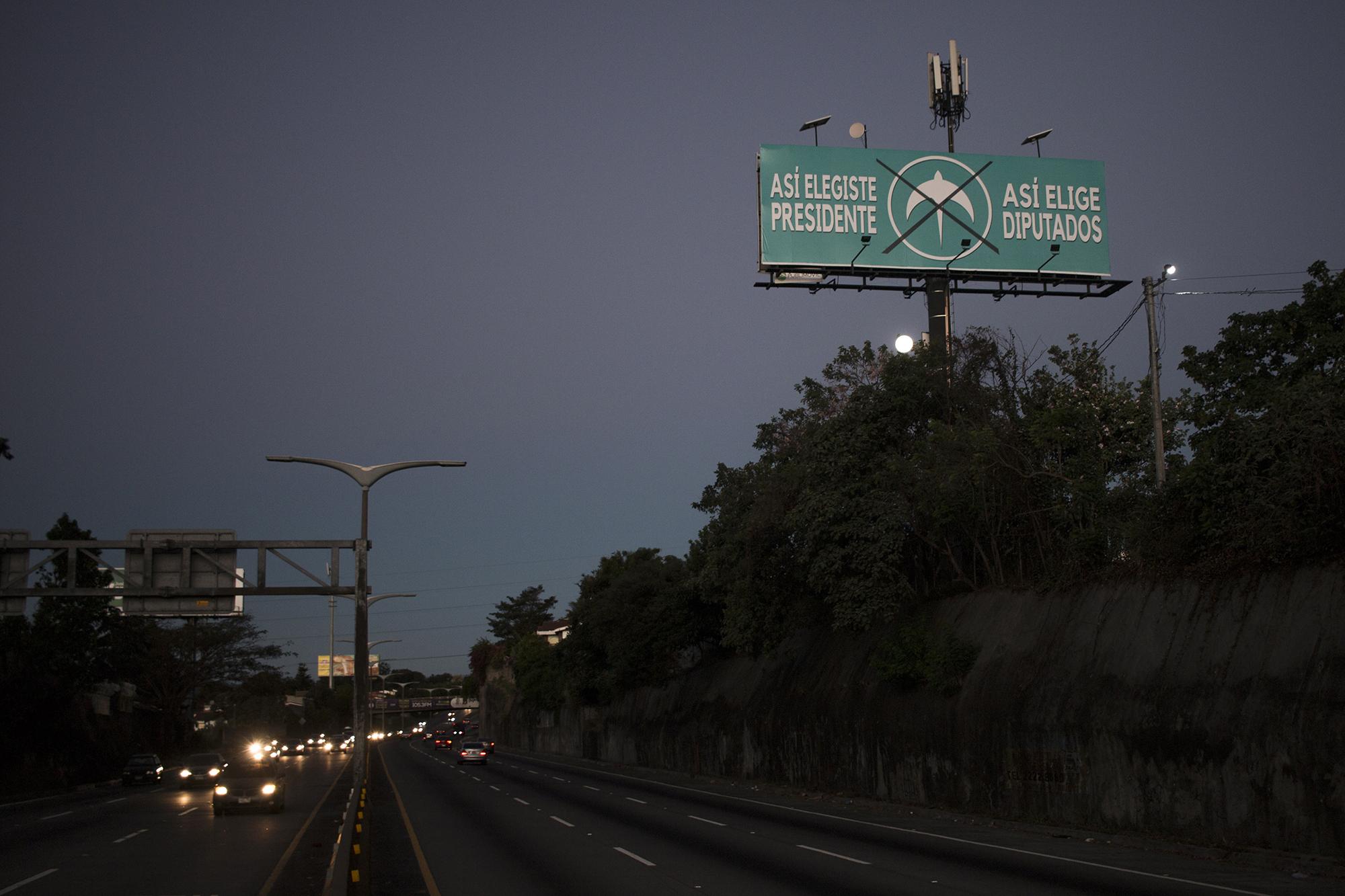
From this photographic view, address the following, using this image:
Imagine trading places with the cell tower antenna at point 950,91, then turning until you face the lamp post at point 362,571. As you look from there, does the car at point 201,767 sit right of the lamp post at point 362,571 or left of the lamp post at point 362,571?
right

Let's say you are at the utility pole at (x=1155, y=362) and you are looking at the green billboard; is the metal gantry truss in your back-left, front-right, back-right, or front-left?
front-left

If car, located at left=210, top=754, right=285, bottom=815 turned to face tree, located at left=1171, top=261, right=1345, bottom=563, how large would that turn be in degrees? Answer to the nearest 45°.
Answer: approximately 45° to its left

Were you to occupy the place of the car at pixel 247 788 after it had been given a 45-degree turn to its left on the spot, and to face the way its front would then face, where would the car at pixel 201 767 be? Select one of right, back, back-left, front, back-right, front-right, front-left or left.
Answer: back-left

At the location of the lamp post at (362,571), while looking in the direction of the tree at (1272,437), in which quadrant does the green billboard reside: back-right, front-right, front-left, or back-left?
front-left

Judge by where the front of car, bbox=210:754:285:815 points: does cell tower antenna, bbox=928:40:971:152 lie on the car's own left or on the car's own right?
on the car's own left

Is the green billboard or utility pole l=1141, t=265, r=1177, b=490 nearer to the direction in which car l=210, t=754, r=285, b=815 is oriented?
the utility pole

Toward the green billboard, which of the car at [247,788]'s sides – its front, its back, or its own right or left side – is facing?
left

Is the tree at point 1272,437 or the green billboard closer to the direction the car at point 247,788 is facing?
the tree

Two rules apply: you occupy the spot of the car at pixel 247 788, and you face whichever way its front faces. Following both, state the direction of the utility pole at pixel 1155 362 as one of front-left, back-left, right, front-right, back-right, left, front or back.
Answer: front-left

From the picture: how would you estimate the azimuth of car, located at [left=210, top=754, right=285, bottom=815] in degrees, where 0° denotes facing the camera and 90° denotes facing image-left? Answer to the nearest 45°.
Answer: approximately 0°

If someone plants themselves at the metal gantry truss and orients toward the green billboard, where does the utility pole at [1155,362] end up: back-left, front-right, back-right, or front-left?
front-right
